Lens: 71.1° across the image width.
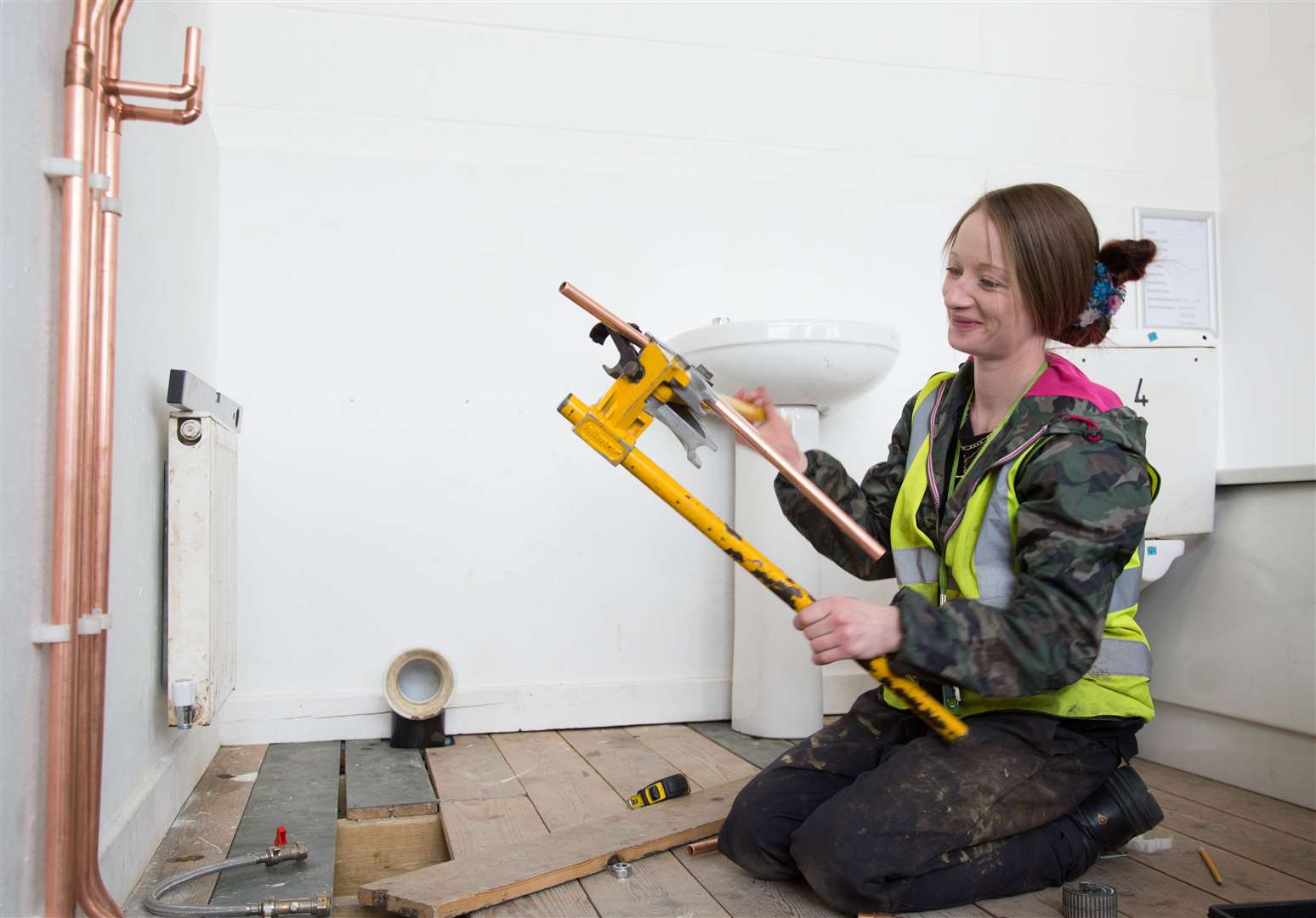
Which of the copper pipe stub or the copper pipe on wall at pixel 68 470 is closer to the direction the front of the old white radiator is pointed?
the copper pipe stub

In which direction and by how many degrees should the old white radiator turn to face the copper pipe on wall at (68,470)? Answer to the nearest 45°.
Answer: approximately 90° to its right

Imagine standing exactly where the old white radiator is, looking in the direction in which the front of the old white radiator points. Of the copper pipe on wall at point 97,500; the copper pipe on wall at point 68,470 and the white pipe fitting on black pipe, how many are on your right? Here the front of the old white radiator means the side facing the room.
2

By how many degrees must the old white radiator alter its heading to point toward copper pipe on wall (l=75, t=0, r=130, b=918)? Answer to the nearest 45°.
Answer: approximately 90° to its right

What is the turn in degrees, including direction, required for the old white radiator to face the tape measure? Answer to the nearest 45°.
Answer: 0° — it already faces it

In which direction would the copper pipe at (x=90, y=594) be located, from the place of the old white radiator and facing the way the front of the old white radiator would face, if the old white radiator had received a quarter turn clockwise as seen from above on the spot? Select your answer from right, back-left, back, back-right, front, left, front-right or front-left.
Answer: front

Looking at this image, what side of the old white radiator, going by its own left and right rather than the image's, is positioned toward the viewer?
right

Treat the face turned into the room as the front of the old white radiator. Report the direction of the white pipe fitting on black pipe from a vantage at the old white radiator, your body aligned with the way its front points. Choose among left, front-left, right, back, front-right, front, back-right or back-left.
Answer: front-left

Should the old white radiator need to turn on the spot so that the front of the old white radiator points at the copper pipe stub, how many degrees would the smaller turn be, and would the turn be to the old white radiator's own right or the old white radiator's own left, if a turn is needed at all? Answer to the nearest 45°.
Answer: approximately 45° to the old white radiator's own right

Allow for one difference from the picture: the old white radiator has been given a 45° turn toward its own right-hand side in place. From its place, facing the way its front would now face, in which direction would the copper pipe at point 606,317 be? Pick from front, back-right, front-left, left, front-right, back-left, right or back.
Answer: front

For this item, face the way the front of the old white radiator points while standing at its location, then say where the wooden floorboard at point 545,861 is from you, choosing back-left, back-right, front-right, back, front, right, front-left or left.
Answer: front-right

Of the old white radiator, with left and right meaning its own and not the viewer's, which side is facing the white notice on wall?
front
